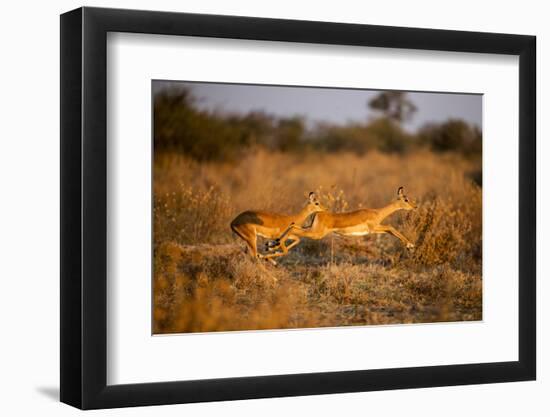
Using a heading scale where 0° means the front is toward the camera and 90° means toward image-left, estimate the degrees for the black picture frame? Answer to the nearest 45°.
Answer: approximately 315°
